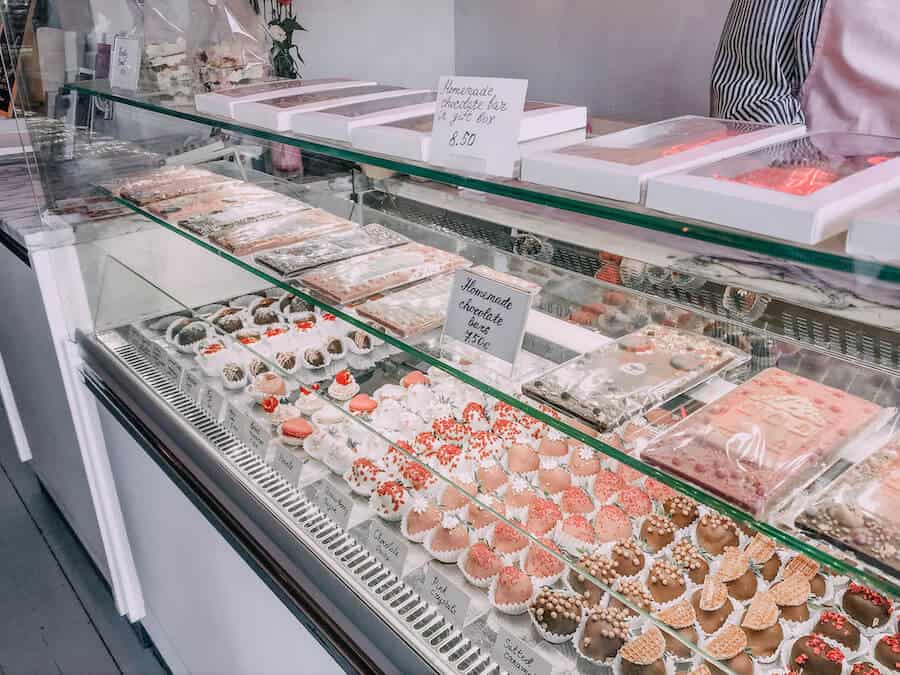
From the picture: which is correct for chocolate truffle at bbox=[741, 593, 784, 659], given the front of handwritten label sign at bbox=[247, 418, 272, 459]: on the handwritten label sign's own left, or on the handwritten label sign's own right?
on the handwritten label sign's own left

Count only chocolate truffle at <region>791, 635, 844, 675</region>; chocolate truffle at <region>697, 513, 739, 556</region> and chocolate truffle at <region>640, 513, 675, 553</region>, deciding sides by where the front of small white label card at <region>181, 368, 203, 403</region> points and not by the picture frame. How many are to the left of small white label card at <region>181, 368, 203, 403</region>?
3

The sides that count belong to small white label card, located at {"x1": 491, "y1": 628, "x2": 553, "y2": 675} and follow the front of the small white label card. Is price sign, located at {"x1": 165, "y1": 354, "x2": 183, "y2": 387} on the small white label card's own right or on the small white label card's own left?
on the small white label card's own right

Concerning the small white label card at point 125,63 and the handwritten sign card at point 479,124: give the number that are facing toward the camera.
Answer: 2

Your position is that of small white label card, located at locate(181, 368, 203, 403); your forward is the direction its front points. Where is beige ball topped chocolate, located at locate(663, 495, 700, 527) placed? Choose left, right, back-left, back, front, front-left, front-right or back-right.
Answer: left

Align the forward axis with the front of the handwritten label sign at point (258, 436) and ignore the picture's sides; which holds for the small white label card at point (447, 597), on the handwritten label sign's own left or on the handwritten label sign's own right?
on the handwritten label sign's own left
